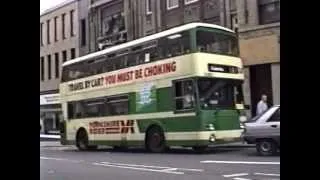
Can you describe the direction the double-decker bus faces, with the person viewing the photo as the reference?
facing the viewer and to the right of the viewer

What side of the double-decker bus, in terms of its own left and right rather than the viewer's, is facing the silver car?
front
